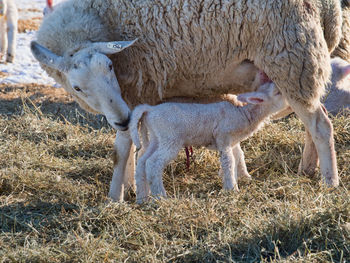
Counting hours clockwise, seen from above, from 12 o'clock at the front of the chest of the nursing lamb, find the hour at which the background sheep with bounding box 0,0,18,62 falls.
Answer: The background sheep is roughly at 8 o'clock from the nursing lamb.

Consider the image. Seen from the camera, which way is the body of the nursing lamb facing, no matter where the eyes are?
to the viewer's right

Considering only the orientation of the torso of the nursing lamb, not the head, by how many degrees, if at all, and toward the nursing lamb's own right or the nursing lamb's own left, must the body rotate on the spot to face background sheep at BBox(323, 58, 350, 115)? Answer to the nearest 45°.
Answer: approximately 45° to the nursing lamb's own left

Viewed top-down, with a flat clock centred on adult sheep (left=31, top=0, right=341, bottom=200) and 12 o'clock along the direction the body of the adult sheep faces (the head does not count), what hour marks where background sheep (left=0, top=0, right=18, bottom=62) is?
The background sheep is roughly at 2 o'clock from the adult sheep.

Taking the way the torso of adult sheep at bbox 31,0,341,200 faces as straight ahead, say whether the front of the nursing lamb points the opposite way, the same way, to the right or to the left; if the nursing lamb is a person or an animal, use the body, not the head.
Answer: the opposite way

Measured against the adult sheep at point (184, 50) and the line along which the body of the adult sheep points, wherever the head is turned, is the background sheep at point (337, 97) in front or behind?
behind

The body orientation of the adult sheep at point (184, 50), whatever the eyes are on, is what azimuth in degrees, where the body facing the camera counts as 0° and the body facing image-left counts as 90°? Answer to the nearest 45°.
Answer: approximately 90°
